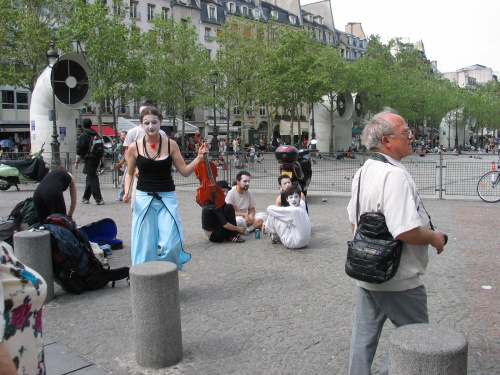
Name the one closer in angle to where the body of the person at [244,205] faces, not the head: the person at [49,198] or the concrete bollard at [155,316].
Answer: the concrete bollard

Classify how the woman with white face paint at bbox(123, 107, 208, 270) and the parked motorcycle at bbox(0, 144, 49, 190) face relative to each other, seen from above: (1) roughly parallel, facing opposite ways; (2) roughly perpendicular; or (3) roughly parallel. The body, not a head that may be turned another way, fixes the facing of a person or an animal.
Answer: roughly perpendicular

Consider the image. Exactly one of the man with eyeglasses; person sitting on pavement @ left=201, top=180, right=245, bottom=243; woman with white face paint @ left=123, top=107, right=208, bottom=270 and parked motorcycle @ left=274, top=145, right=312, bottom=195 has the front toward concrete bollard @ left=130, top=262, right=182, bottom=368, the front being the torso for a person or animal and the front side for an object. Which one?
the woman with white face paint

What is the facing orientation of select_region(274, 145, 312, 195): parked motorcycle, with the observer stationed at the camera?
facing away from the viewer and to the right of the viewer

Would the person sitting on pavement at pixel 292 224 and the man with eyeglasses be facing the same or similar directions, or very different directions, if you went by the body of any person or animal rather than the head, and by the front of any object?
very different directions

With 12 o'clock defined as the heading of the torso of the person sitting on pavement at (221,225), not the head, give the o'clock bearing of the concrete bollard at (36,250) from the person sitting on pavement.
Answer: The concrete bollard is roughly at 4 o'clock from the person sitting on pavement.

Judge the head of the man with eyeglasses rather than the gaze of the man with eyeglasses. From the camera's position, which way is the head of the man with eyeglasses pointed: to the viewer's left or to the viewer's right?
to the viewer's right

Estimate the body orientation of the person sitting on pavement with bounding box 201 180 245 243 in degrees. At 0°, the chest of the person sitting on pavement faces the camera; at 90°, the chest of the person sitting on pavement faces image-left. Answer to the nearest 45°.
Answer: approximately 270°
